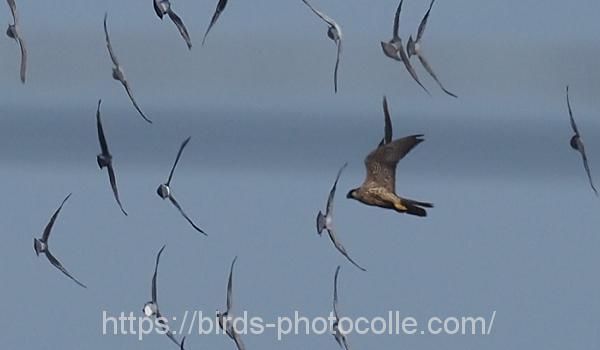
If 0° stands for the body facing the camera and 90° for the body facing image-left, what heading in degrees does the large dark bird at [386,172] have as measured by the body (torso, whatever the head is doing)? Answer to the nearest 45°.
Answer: approximately 90°

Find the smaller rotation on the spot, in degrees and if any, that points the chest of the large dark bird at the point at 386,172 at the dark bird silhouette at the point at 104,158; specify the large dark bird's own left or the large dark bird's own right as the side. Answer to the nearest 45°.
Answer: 0° — it already faces it

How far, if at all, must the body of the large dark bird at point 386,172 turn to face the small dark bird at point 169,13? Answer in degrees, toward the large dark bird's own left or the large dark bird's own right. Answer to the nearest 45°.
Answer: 0° — it already faces it
